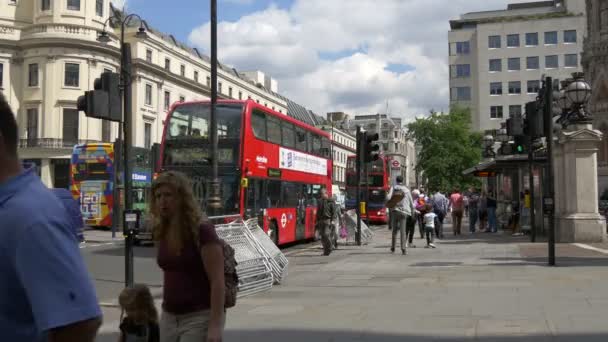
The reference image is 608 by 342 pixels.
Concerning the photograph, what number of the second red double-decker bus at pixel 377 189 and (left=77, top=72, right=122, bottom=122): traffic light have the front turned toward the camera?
1

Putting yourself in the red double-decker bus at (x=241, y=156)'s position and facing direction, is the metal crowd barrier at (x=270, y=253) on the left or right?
on its left

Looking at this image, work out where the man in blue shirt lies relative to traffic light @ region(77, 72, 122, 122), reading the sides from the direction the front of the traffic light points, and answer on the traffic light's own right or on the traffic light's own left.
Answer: on the traffic light's own left

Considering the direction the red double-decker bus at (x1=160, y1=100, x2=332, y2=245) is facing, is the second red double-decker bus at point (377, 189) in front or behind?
behind

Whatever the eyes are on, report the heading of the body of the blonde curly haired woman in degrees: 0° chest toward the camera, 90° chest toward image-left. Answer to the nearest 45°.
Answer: approximately 45°

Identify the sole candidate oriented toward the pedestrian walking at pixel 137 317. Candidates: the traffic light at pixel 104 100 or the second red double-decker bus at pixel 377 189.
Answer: the second red double-decker bus

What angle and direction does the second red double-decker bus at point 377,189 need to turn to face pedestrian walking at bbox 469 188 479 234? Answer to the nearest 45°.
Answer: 0° — it already faces them

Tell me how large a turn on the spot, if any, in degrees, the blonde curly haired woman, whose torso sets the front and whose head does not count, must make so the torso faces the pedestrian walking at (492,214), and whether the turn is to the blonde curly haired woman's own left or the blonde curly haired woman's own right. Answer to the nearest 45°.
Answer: approximately 180°
